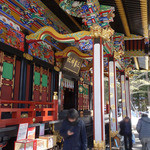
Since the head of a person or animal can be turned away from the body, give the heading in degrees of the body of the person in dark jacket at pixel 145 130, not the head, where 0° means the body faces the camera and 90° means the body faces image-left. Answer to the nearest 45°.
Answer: approximately 180°

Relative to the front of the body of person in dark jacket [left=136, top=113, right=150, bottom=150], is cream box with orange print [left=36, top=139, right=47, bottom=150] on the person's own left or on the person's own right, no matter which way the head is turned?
on the person's own left

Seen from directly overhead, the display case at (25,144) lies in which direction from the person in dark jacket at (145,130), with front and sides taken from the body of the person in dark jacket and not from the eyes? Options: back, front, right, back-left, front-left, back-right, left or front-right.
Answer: back-left
